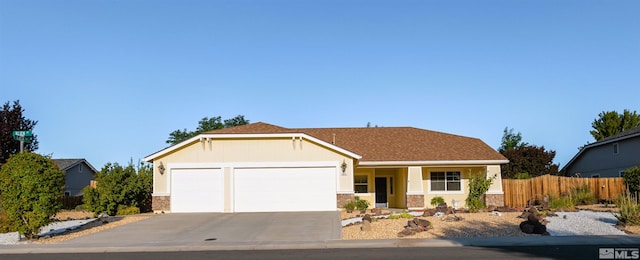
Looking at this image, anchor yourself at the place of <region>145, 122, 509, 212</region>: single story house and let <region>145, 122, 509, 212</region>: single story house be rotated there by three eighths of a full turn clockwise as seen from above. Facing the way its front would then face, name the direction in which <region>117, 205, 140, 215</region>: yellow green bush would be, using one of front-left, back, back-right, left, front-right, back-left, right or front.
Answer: front-left

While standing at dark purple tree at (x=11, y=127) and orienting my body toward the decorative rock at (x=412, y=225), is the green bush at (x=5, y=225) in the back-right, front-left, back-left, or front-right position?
front-right

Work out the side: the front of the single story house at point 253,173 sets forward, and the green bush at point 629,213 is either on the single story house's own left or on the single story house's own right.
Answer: on the single story house's own left

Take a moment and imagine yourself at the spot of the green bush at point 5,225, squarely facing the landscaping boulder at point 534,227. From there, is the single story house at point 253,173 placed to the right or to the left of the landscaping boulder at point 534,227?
left

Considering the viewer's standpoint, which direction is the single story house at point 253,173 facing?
facing the viewer

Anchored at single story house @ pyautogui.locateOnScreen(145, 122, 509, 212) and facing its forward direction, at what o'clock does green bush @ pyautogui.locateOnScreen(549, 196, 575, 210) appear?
The green bush is roughly at 9 o'clock from the single story house.

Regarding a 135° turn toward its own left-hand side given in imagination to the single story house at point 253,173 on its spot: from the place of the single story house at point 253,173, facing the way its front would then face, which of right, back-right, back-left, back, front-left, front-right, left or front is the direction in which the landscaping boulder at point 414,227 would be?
right

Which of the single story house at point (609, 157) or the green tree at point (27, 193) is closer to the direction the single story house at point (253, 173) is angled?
the green tree

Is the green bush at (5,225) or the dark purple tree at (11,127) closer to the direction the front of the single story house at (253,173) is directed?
the green bush

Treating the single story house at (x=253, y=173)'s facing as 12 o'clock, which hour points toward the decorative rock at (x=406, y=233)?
The decorative rock is roughly at 11 o'clock from the single story house.

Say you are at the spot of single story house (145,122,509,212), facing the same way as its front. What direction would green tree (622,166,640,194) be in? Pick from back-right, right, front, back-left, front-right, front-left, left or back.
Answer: left

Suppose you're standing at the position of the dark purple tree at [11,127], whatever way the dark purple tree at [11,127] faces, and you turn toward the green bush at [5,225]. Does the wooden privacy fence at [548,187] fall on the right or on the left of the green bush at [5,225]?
left

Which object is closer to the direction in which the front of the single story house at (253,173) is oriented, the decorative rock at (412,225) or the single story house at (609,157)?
the decorative rock

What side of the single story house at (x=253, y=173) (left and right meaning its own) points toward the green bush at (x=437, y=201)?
left

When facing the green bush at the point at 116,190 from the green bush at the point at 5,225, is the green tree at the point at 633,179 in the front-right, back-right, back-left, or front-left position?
front-right

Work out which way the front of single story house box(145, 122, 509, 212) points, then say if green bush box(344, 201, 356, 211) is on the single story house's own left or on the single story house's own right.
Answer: on the single story house's own left

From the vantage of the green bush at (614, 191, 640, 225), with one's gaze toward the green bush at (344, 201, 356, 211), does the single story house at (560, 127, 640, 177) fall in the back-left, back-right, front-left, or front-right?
front-right

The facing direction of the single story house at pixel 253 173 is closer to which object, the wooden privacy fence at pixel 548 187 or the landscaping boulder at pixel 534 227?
the landscaping boulder

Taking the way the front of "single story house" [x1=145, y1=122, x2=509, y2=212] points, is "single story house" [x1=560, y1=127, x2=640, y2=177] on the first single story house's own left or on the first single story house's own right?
on the first single story house's own left

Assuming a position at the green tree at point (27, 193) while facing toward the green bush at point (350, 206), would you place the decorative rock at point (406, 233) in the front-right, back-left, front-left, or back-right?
front-right
